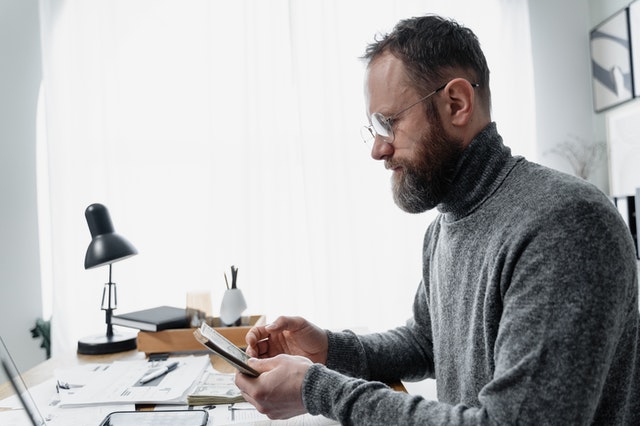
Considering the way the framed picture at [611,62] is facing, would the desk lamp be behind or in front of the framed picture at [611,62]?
in front

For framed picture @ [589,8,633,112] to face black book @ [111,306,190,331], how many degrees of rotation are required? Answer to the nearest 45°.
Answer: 0° — it already faces it

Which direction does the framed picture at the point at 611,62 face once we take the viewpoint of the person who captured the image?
facing the viewer and to the left of the viewer

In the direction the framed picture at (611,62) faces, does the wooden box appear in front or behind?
in front

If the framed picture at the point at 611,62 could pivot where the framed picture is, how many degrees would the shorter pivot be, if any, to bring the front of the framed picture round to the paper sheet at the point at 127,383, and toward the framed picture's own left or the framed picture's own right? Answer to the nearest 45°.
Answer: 0° — it already faces it

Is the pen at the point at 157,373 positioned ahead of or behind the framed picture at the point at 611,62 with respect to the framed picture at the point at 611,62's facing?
ahead

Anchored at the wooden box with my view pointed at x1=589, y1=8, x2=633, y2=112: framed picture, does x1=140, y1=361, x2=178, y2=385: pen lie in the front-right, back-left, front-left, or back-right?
back-right
